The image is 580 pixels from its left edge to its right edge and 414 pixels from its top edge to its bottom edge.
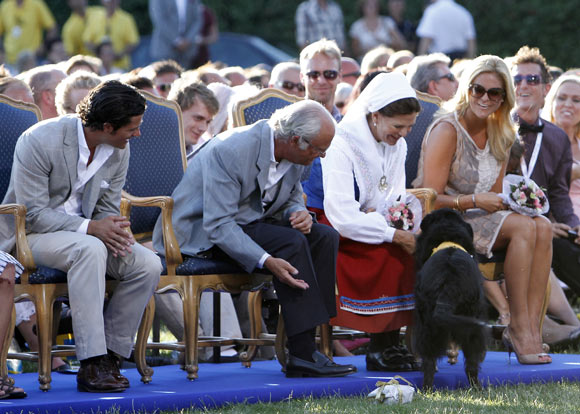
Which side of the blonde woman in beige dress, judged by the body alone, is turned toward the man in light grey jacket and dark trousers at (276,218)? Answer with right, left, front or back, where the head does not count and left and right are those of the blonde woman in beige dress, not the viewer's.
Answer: right

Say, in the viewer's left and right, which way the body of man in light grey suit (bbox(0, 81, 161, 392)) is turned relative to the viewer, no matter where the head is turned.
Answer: facing the viewer and to the right of the viewer

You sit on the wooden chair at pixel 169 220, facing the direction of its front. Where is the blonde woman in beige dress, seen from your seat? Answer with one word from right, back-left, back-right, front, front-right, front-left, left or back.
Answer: front-left

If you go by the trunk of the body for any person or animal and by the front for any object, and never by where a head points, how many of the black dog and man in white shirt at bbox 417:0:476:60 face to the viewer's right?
0

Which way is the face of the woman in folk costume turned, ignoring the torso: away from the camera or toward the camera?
toward the camera

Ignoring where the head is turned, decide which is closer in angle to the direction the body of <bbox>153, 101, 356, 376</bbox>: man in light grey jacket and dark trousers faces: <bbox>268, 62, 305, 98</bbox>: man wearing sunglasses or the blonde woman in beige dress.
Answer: the blonde woman in beige dress

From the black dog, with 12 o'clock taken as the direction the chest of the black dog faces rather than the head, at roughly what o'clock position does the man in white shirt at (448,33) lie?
The man in white shirt is roughly at 12 o'clock from the black dog.

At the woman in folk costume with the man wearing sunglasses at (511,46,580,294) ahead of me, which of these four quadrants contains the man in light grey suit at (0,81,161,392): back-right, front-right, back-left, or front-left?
back-left

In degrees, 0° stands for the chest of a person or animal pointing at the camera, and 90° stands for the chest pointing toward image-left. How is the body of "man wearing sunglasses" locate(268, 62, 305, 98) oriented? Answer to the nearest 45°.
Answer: approximately 315°

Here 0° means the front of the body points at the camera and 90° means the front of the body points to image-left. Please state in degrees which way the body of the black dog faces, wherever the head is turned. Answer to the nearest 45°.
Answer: approximately 180°
